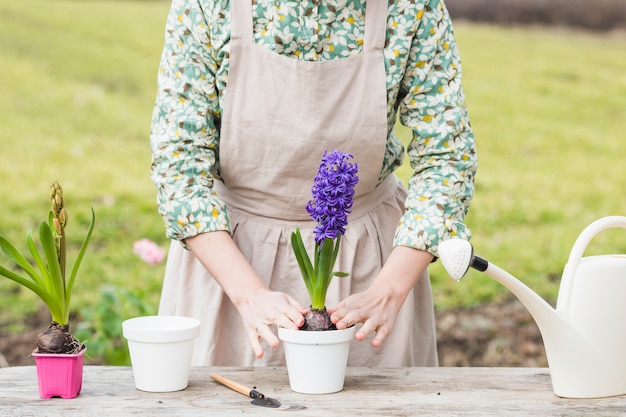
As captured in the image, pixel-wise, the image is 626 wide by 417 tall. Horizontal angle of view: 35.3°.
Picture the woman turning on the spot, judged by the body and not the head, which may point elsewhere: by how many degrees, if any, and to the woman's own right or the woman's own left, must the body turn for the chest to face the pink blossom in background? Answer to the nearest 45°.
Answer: approximately 180°

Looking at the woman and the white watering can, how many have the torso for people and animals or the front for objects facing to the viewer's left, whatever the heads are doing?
1

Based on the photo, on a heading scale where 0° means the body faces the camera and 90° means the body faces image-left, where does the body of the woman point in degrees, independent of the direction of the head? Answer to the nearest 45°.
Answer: approximately 0°

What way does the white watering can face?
to the viewer's left

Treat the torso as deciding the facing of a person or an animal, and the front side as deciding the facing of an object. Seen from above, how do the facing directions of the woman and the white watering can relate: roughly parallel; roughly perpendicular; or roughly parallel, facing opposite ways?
roughly perpendicular

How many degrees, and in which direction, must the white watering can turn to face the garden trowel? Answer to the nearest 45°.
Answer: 0° — it already faces it

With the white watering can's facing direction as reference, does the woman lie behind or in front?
in front
